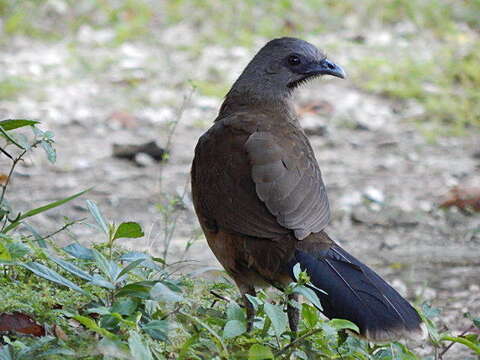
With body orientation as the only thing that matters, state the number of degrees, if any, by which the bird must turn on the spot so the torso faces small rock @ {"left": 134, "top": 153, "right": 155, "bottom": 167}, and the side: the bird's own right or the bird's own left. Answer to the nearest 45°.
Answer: approximately 45° to the bird's own right

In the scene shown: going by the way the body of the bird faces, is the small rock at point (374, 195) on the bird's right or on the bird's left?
on the bird's right

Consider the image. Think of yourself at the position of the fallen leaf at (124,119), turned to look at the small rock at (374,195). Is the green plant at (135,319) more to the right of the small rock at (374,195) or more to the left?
right

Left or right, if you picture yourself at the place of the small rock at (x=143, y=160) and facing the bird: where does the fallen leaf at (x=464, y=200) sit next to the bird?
left

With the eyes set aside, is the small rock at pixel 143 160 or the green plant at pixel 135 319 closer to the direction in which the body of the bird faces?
the small rock

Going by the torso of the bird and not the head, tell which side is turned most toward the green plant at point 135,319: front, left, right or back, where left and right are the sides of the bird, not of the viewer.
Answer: left

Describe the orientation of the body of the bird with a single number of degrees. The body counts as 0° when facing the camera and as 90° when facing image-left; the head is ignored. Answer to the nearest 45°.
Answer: approximately 135°

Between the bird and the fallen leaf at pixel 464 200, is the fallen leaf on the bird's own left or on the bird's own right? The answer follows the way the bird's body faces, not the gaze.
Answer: on the bird's own right
